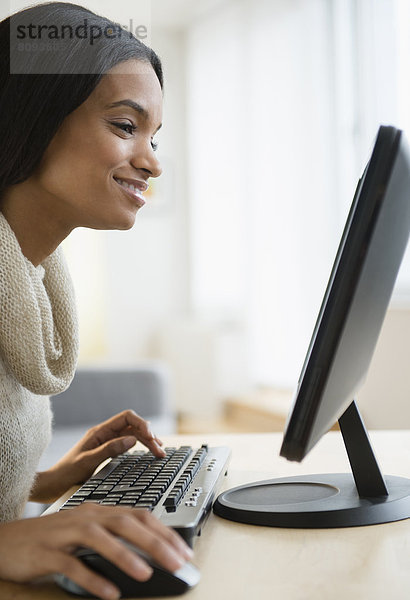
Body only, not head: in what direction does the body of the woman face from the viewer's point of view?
to the viewer's right

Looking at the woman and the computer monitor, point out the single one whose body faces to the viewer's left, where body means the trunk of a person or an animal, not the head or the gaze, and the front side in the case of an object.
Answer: the computer monitor

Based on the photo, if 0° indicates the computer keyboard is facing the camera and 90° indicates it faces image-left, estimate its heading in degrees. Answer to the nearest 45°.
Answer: approximately 90°

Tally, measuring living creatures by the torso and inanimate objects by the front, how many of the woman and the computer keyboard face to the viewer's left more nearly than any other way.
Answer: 1

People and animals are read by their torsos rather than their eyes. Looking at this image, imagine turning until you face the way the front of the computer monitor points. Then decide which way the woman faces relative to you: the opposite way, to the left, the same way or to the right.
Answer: the opposite way

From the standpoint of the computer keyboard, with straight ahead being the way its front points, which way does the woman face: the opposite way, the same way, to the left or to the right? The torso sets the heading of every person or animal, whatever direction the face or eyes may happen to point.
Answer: the opposite way

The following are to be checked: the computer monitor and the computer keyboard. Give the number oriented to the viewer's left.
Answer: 2

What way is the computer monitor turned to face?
to the viewer's left

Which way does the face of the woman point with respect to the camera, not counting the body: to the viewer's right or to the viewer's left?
to the viewer's right
